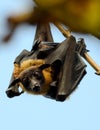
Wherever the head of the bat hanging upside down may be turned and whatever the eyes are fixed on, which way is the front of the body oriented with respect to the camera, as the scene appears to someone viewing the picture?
toward the camera
